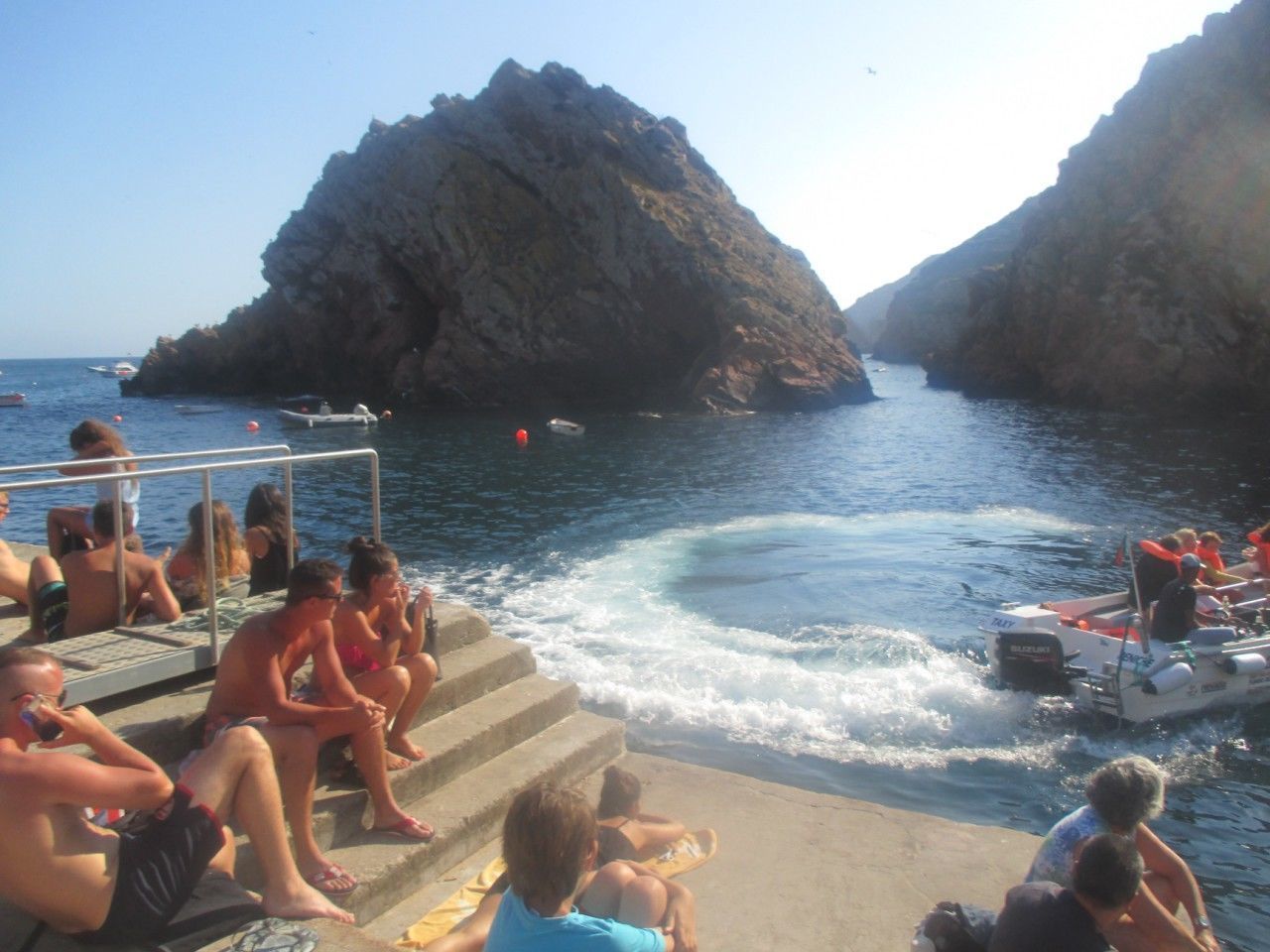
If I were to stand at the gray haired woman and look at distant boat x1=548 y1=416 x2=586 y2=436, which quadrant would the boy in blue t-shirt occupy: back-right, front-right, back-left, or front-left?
back-left

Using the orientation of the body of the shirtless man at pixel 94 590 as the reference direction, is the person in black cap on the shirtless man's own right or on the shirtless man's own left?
on the shirtless man's own right

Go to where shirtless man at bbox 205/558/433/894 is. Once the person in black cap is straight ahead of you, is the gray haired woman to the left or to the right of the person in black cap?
right

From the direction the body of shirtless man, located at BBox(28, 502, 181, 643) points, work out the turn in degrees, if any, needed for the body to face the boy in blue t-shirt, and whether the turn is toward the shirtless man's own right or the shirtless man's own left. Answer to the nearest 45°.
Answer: approximately 180°

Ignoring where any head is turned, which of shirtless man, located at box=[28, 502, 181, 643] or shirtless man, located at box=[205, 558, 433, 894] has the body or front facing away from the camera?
shirtless man, located at box=[28, 502, 181, 643]

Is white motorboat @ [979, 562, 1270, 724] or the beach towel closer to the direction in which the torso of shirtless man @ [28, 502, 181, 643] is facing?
the white motorboat

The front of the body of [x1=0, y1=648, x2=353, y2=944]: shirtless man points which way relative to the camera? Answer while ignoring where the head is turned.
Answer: to the viewer's right

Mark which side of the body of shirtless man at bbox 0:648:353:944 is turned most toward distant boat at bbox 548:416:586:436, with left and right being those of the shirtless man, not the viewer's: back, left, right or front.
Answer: left

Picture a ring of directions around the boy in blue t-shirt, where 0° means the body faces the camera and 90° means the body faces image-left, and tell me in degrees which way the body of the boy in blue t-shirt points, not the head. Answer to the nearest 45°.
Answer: approximately 225°

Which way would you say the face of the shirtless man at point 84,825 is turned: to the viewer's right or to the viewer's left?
to the viewer's right
